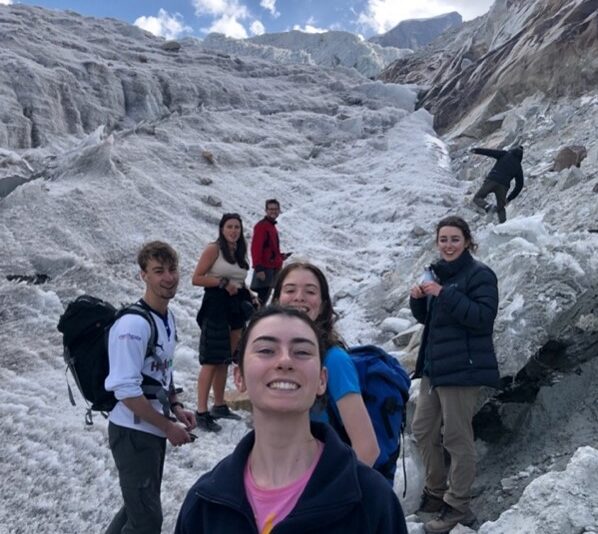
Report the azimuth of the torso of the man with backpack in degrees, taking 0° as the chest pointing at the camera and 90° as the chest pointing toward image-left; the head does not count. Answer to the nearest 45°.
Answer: approximately 315°

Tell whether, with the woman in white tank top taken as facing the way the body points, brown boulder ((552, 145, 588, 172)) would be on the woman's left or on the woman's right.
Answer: on the woman's left

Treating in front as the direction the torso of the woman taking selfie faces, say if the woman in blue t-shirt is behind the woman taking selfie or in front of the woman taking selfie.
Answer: behind

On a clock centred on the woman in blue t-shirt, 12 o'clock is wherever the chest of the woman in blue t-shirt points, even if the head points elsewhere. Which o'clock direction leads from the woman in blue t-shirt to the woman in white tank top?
The woman in white tank top is roughly at 4 o'clock from the woman in blue t-shirt.

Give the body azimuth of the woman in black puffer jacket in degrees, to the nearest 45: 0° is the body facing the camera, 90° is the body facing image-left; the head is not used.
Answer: approximately 45°

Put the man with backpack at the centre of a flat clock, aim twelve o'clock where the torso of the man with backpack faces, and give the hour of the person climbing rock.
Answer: The person climbing rock is roughly at 9 o'clock from the man with backpack.
